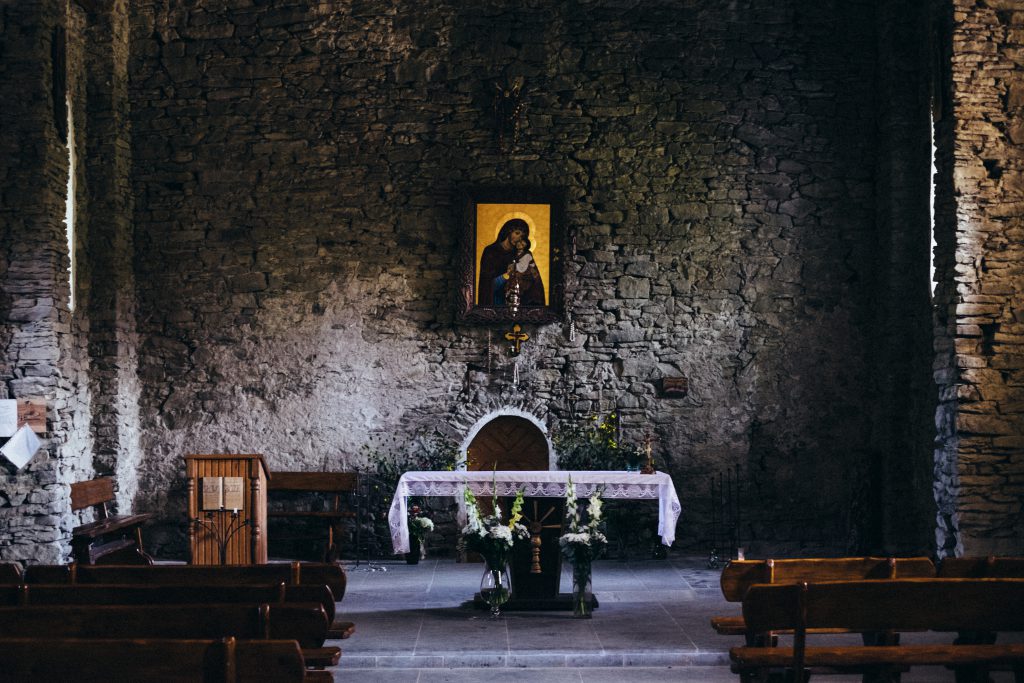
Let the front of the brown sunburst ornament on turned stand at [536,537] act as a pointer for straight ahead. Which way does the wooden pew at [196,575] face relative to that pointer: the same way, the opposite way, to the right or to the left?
the opposite way

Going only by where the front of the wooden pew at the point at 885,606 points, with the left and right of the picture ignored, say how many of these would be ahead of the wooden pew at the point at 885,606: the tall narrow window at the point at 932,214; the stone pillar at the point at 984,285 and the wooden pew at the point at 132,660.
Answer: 2

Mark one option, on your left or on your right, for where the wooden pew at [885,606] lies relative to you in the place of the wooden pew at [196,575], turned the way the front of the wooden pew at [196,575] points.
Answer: on your right

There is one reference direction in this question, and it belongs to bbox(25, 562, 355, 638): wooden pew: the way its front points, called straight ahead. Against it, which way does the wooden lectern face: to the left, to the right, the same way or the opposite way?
the opposite way

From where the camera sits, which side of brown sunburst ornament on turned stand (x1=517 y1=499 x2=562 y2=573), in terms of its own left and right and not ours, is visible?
front

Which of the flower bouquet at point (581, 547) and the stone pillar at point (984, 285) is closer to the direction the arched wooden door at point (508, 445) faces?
the flower bouquet

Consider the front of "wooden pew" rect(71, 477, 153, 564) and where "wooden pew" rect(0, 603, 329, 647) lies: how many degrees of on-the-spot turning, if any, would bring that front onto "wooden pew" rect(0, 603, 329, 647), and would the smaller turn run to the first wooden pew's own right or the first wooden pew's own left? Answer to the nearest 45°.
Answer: approximately 45° to the first wooden pew's own right

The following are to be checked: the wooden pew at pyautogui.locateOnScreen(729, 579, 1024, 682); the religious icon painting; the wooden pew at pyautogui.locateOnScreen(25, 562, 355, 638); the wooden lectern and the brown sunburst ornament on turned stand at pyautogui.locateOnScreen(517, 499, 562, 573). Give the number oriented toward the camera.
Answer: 3

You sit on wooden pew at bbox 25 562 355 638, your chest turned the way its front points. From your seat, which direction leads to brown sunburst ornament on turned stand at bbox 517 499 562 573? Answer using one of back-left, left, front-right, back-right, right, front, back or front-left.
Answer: front-right

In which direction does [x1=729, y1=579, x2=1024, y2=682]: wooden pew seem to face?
away from the camera

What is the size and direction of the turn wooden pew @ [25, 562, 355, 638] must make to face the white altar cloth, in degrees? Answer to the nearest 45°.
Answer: approximately 45° to its right

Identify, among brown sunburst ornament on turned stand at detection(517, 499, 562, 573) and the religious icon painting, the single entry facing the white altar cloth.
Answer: the religious icon painting

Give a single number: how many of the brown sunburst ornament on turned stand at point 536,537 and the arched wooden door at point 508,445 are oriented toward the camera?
2
